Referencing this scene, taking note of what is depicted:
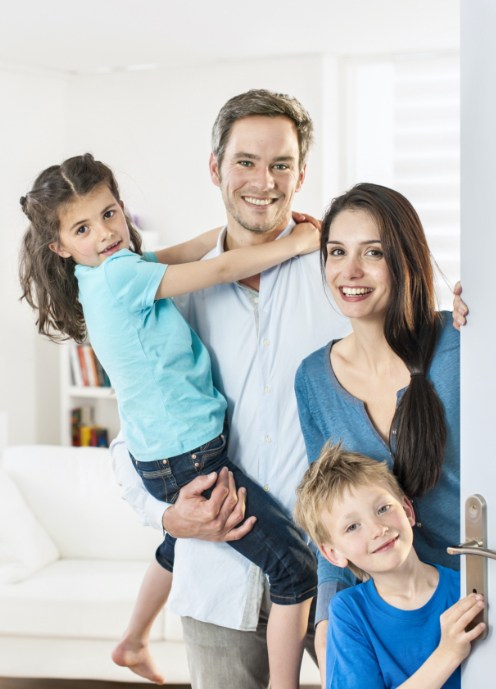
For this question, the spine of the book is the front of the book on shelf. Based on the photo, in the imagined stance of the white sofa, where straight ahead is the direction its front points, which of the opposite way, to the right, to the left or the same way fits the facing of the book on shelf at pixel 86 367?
the same way

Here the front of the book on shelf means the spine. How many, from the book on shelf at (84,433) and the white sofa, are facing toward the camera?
2

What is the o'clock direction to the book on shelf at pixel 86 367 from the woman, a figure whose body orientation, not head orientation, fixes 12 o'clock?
The book on shelf is roughly at 5 o'clock from the woman.

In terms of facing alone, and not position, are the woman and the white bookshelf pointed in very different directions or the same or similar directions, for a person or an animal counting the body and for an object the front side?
same or similar directions

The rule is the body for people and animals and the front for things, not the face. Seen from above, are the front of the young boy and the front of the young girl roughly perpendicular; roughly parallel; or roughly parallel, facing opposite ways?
roughly perpendicular

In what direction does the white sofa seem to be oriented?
toward the camera

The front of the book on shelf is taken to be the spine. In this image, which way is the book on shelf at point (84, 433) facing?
toward the camera

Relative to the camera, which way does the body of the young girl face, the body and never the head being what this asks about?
to the viewer's right

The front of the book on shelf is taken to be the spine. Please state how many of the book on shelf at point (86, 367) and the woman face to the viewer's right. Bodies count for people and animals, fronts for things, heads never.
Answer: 0

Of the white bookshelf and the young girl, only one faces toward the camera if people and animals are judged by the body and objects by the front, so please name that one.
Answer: the white bookshelf

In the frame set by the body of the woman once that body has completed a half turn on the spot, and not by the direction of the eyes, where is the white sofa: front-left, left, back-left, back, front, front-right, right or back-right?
front-left

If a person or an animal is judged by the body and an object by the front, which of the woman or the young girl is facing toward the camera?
the woman

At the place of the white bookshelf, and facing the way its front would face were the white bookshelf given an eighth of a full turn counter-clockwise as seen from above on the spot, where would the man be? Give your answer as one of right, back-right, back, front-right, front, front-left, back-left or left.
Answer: front-right

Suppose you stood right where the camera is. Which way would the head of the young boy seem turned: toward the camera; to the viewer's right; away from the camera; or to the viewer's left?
toward the camera

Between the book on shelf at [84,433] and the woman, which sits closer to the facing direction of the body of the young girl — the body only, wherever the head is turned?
the woman

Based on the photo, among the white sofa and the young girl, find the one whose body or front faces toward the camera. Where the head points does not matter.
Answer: the white sofa

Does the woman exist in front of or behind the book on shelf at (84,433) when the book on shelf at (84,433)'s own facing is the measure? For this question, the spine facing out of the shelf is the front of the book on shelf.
in front

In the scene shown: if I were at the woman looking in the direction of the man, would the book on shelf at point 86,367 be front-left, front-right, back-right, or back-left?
front-right

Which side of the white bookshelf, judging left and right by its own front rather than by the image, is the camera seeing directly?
front

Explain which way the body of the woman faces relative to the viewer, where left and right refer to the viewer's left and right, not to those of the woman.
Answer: facing the viewer
